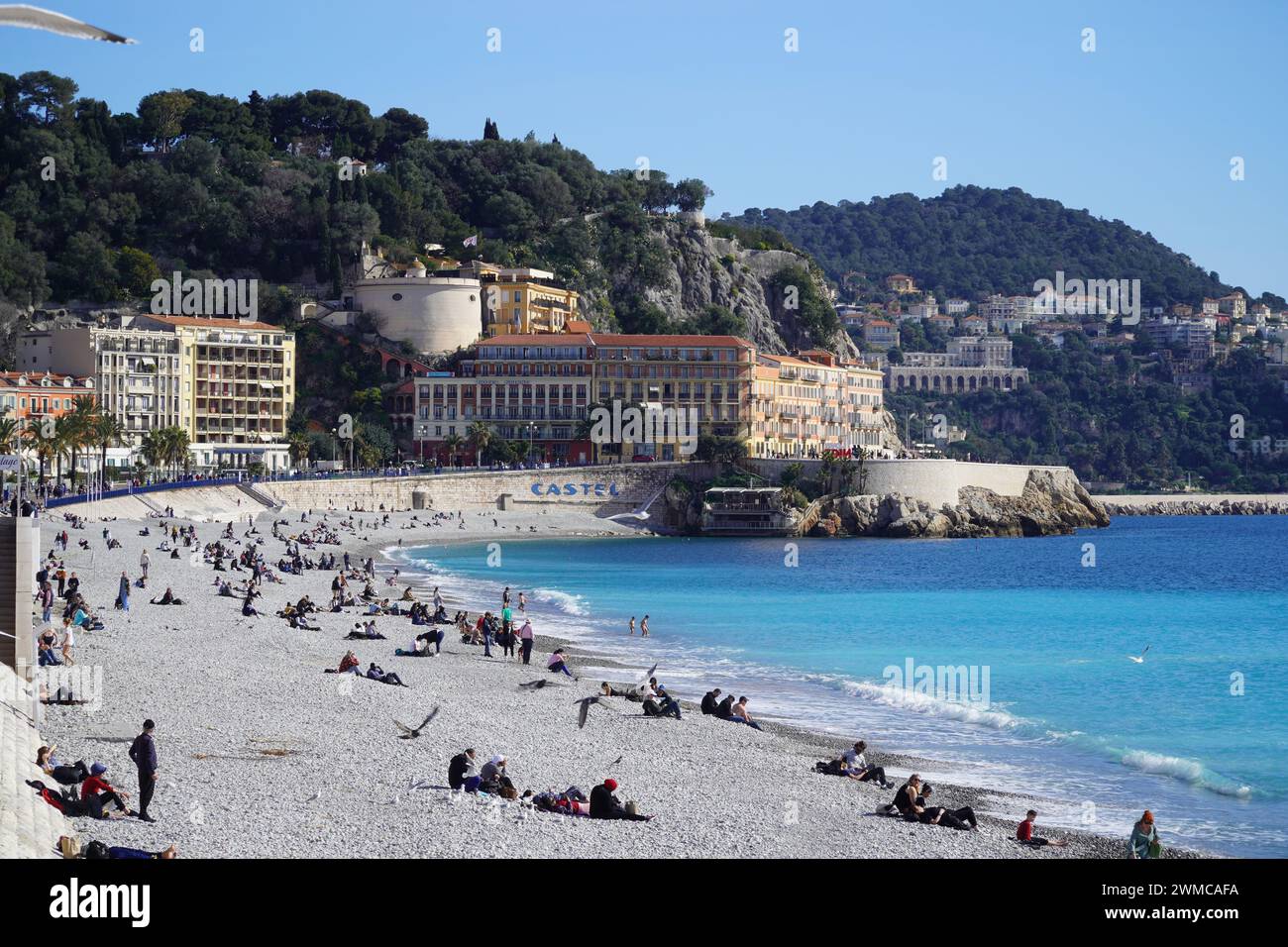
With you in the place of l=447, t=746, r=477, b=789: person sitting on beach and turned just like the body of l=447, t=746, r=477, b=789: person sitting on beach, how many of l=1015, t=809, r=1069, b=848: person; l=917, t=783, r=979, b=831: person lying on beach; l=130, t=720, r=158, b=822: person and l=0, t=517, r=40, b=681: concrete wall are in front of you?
2

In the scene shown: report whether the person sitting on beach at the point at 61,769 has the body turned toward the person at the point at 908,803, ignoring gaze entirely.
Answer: yes

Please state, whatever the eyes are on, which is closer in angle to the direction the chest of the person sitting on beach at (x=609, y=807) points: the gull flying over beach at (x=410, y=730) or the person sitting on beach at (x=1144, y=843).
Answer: the person sitting on beach at (x=1144, y=843)

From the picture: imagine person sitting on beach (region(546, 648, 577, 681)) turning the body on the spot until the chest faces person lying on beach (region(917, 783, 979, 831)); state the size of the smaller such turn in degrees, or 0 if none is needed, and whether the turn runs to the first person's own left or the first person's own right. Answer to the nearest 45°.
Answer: approximately 90° to the first person's own right

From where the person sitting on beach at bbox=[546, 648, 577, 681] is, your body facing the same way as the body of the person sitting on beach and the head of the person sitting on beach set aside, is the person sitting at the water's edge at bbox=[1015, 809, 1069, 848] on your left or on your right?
on your right

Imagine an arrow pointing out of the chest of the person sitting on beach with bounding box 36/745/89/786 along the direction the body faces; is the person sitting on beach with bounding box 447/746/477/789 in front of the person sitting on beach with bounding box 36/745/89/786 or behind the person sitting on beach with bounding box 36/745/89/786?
in front

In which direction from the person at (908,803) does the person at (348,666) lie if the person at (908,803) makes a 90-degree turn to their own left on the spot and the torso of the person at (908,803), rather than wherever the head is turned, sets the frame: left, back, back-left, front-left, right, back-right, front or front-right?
front-left

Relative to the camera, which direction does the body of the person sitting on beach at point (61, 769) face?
to the viewer's right

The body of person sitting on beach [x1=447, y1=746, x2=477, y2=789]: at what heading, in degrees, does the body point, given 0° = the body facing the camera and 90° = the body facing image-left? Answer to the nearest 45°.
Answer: approximately 270°
